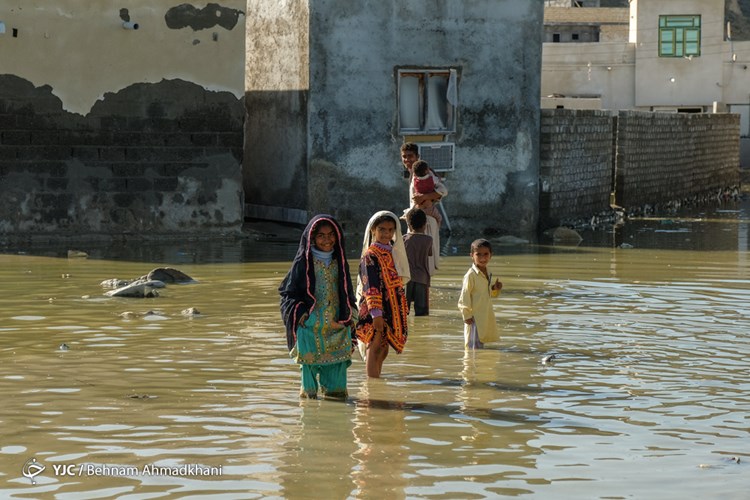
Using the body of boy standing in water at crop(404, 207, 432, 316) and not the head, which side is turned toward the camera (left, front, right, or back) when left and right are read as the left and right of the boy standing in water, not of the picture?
back

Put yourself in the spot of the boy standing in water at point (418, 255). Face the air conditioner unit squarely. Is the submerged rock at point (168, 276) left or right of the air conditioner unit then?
left

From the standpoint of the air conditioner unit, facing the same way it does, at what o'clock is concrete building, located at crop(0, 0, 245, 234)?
The concrete building is roughly at 2 o'clock from the air conditioner unit.

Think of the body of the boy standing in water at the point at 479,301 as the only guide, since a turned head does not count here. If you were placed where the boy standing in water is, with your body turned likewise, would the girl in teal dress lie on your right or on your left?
on your right

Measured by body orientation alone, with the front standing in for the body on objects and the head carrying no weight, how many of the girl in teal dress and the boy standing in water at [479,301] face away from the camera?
0

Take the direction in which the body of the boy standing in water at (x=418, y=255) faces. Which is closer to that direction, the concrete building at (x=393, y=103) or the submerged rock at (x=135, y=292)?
the concrete building

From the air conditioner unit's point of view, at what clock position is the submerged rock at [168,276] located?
The submerged rock is roughly at 1 o'clock from the air conditioner unit.

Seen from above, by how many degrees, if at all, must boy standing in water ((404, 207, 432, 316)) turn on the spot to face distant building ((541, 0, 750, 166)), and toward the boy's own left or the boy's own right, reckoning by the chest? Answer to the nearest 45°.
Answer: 0° — they already face it

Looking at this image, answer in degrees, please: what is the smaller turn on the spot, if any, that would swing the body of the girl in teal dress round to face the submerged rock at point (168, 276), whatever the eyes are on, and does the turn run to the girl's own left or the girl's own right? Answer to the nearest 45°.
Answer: approximately 180°

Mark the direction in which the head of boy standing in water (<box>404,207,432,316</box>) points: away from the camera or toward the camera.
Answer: away from the camera

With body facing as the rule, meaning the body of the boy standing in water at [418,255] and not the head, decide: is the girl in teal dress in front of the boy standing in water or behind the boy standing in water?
behind

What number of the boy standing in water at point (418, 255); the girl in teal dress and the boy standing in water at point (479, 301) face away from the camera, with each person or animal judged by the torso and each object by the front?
1

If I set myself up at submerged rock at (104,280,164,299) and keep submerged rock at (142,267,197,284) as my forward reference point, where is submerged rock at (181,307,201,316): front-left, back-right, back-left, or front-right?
back-right
